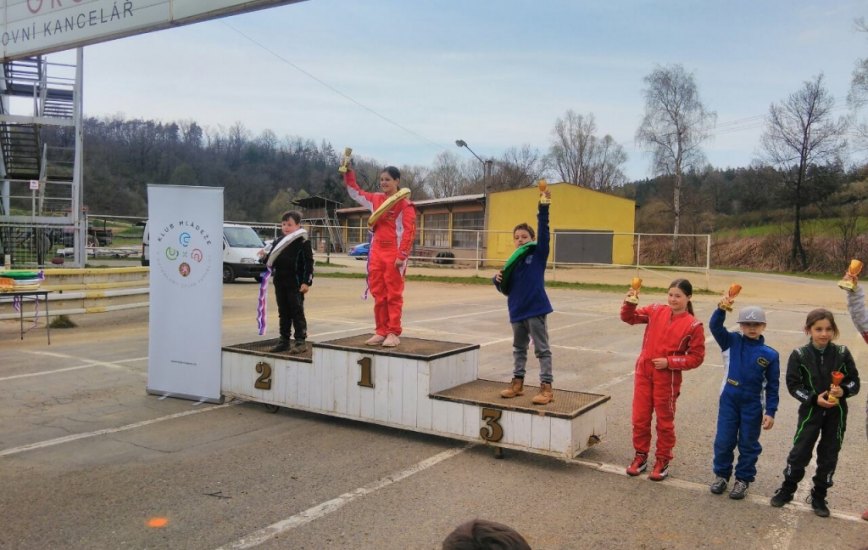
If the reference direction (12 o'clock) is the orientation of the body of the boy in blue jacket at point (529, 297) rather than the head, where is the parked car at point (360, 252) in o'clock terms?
The parked car is roughly at 4 o'clock from the boy in blue jacket.

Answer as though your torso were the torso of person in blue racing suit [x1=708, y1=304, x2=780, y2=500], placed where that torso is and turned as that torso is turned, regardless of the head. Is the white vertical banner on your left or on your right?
on your right

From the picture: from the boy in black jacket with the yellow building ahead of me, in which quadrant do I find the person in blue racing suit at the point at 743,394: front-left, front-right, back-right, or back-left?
back-right

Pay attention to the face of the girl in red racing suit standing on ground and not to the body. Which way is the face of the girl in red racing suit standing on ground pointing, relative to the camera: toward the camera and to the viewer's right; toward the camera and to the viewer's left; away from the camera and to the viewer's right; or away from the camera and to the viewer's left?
toward the camera and to the viewer's left

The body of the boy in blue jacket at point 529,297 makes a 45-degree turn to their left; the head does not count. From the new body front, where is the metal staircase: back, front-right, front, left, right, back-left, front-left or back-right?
back-right

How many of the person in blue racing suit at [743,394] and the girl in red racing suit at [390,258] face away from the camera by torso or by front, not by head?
0

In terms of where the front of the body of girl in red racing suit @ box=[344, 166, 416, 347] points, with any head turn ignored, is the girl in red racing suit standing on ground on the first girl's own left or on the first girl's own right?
on the first girl's own left

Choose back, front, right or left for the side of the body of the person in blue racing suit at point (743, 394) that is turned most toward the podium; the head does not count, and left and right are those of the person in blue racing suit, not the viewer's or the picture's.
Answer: right

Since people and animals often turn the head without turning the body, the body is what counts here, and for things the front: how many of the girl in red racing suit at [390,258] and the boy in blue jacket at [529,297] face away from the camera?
0

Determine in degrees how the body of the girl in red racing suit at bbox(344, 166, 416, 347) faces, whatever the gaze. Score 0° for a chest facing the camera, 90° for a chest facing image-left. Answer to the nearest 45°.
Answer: approximately 45°

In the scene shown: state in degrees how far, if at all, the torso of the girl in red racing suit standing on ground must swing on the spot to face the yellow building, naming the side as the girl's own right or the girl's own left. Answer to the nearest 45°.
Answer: approximately 135° to the girl's own right
